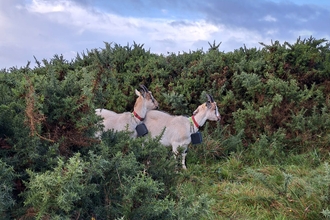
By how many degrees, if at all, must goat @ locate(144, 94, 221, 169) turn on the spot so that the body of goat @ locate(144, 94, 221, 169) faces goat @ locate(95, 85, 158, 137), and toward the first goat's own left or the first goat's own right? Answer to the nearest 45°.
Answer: approximately 180°

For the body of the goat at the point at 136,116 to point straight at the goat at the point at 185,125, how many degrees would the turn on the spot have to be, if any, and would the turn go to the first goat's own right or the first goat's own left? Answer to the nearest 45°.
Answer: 0° — it already faces it

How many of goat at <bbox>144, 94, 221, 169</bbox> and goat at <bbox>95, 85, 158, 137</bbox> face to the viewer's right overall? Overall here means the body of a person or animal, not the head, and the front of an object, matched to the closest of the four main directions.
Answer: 2

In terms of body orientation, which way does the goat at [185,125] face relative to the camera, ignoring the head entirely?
to the viewer's right

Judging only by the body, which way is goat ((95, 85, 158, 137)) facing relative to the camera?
to the viewer's right
